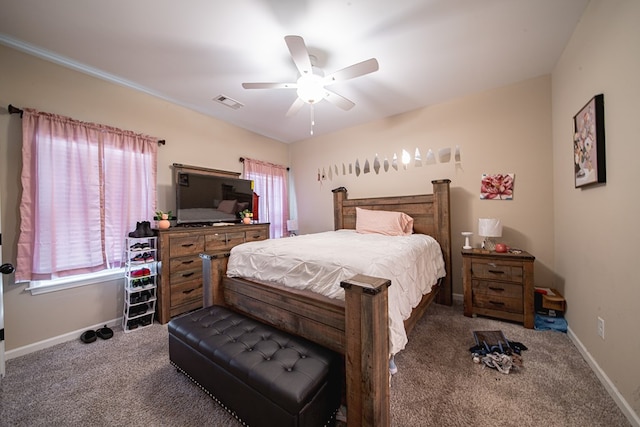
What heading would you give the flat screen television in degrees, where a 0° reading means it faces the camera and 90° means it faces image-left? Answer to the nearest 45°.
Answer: approximately 315°

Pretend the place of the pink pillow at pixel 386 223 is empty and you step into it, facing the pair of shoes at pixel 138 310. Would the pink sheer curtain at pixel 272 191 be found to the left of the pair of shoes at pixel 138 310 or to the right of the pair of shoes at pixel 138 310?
right
